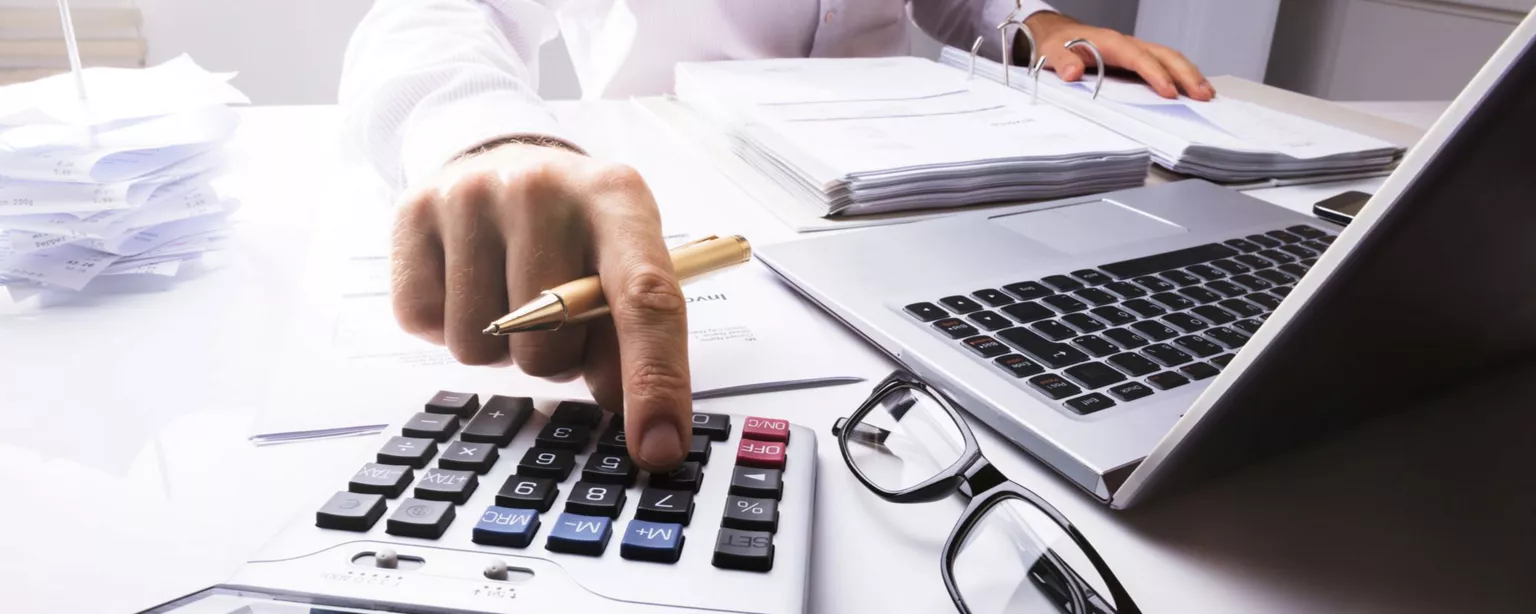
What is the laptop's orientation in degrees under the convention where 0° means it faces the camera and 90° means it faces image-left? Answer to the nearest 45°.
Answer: approximately 135°

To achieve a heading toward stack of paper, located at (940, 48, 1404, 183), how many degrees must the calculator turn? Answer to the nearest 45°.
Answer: approximately 45° to its right

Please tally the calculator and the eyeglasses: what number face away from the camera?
1

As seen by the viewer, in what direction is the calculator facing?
away from the camera

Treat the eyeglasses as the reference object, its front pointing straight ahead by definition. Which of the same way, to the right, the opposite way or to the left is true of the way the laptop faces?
to the right

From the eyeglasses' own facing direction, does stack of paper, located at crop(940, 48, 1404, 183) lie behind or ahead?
behind
